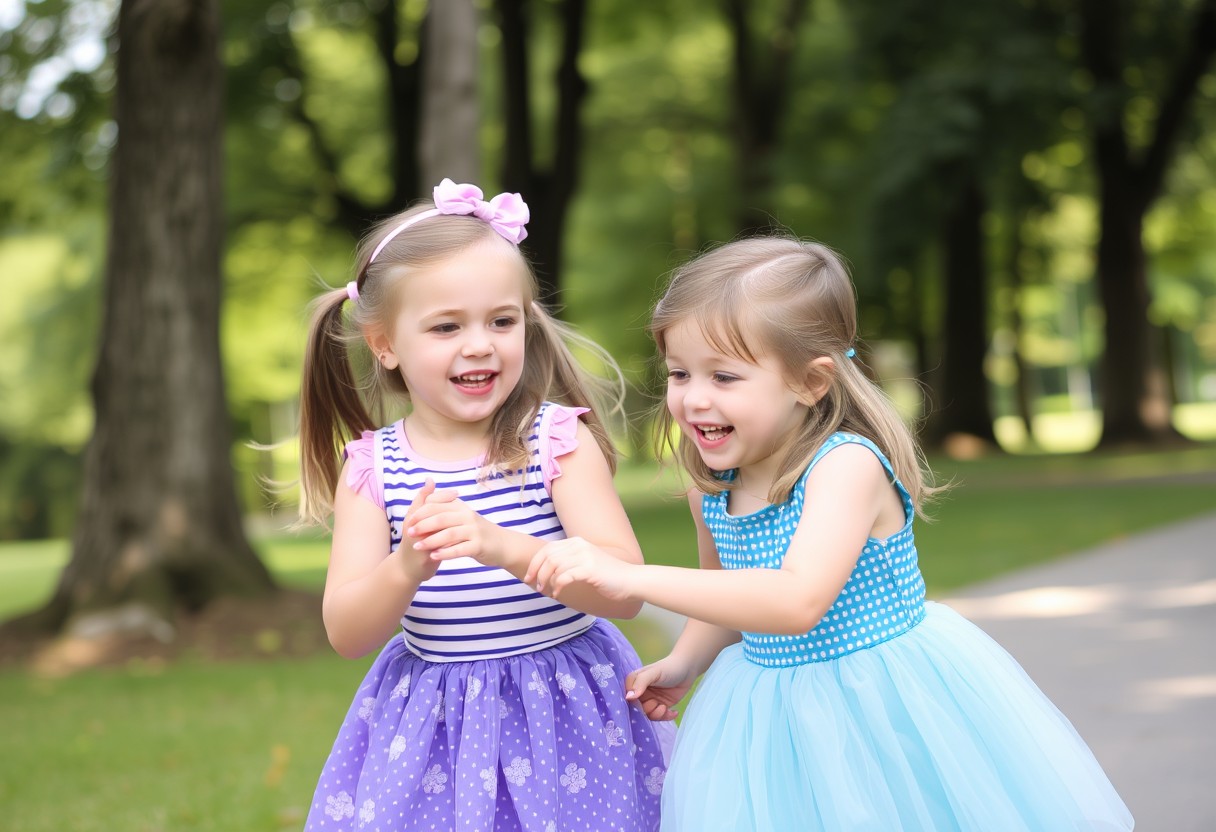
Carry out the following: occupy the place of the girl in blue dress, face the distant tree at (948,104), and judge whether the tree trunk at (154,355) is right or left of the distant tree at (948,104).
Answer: left

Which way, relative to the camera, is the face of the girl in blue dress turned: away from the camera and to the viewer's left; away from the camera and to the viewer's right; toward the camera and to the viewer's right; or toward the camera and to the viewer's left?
toward the camera and to the viewer's left

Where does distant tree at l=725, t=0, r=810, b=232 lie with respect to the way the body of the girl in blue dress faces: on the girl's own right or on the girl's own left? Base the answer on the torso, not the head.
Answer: on the girl's own right

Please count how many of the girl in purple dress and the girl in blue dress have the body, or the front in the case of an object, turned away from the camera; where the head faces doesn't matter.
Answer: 0

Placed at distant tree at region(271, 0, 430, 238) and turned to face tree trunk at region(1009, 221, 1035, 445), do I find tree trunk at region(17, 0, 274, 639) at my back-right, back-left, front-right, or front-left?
back-right

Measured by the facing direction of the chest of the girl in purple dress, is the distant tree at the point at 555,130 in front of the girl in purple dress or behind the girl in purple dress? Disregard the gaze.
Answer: behind

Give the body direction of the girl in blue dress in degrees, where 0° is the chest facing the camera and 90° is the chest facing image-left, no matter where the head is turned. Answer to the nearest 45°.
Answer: approximately 45°

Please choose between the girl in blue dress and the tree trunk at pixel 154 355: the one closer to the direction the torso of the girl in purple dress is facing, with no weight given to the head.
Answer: the girl in blue dress

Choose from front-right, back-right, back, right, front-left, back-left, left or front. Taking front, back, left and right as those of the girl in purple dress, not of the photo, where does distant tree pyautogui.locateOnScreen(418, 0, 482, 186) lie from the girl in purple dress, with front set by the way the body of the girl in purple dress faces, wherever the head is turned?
back

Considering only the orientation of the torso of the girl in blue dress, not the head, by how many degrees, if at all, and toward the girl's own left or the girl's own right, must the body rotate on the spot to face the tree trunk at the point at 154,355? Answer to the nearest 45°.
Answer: approximately 90° to the girl's own right

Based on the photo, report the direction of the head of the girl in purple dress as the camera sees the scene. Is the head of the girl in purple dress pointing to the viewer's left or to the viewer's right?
to the viewer's right
